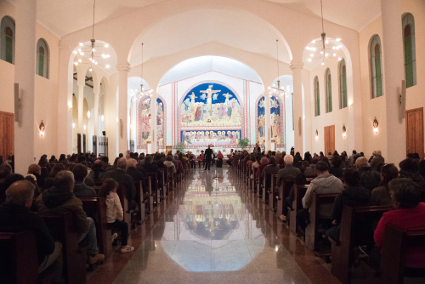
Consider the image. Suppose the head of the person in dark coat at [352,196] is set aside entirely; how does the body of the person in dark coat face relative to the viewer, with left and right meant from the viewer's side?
facing away from the viewer

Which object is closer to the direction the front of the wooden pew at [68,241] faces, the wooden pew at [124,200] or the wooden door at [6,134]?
the wooden pew

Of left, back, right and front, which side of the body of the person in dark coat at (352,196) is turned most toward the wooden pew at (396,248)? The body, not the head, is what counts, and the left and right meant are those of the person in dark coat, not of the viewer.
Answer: back

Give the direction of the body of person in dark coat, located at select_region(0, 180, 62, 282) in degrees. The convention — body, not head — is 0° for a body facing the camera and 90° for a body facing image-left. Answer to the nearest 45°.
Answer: approximately 180°

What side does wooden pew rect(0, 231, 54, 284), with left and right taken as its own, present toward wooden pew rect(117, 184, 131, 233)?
front

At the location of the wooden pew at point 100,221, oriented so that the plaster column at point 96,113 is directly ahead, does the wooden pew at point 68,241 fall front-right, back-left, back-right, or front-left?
back-left

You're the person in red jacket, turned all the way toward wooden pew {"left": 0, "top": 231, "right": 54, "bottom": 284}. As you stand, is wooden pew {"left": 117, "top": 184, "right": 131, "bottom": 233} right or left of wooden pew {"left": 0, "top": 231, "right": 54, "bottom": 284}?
right

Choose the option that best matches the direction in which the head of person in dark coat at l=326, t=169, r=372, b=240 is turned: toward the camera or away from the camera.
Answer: away from the camera

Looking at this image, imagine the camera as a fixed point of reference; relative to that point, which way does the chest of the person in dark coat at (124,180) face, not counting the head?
away from the camera

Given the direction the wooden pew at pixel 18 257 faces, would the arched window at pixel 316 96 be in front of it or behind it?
in front
